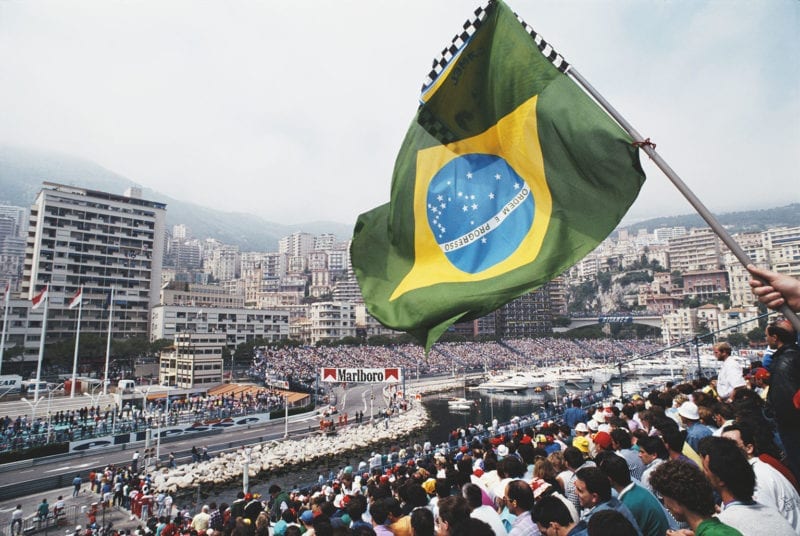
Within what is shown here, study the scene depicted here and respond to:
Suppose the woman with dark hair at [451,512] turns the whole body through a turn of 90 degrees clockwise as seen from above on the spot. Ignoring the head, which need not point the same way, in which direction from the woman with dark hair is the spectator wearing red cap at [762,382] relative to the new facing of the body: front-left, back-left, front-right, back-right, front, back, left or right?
front

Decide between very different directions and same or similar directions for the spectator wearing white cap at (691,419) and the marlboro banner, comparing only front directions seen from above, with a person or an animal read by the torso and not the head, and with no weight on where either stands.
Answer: very different directions

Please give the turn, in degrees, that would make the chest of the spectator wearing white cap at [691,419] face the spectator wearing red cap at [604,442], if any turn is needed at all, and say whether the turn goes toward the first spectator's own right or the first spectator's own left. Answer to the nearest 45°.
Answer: approximately 90° to the first spectator's own left

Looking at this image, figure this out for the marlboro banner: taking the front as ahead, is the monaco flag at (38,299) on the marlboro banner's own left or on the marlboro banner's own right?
on the marlboro banner's own right

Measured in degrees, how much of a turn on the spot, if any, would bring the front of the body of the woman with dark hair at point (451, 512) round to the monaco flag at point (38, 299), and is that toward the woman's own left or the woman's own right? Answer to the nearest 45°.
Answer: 0° — they already face it

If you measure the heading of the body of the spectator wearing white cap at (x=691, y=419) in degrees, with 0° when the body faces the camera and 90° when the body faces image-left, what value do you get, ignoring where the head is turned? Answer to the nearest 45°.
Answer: approximately 135°

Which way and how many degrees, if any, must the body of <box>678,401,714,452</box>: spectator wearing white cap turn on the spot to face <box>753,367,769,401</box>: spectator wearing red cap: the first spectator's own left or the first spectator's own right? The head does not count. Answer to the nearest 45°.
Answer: approximately 90° to the first spectator's own right

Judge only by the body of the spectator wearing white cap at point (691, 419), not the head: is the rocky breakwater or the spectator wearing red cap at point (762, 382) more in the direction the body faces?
the rocky breakwater

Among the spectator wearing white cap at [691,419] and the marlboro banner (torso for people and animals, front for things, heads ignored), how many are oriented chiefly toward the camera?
1

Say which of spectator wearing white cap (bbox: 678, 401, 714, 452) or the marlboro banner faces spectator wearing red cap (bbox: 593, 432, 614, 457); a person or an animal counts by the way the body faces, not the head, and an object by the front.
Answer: the marlboro banner

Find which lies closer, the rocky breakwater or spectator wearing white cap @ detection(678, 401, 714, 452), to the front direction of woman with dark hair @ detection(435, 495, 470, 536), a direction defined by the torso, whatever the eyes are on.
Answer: the rocky breakwater
